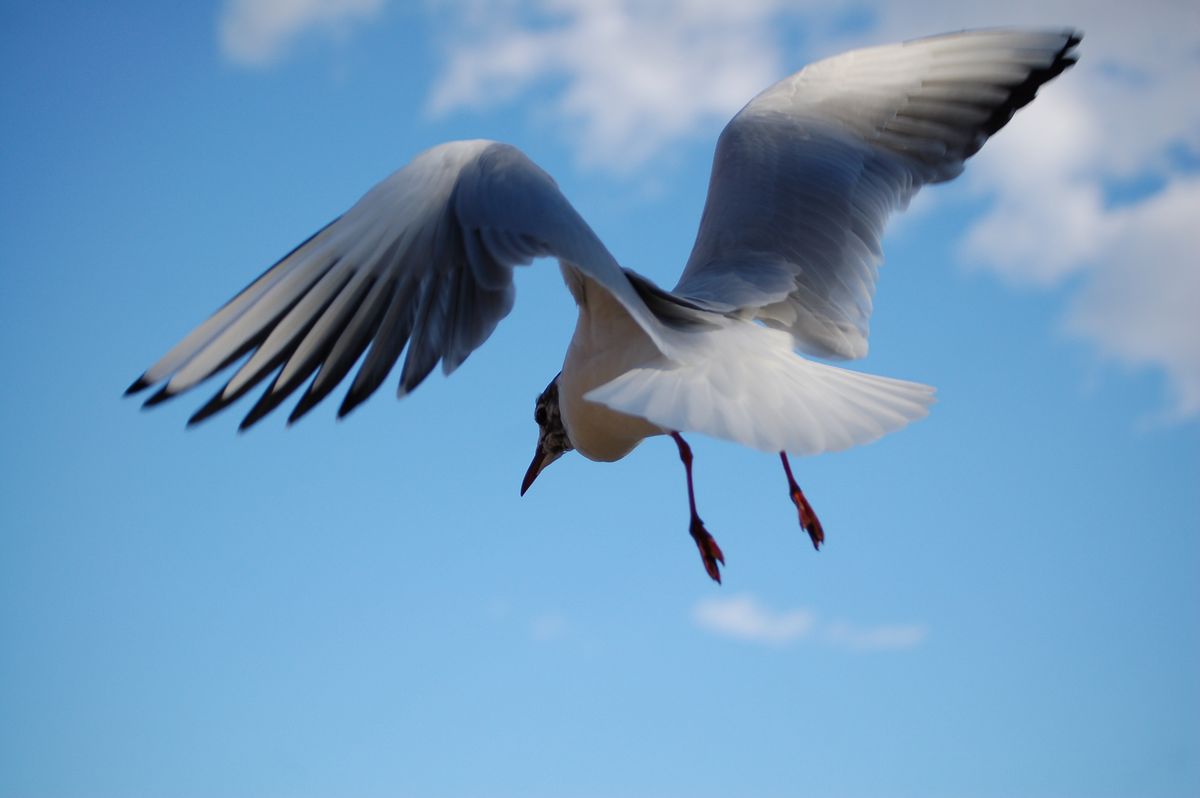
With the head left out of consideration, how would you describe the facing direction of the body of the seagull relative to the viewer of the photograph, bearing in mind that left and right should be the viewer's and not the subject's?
facing away from the viewer and to the left of the viewer
